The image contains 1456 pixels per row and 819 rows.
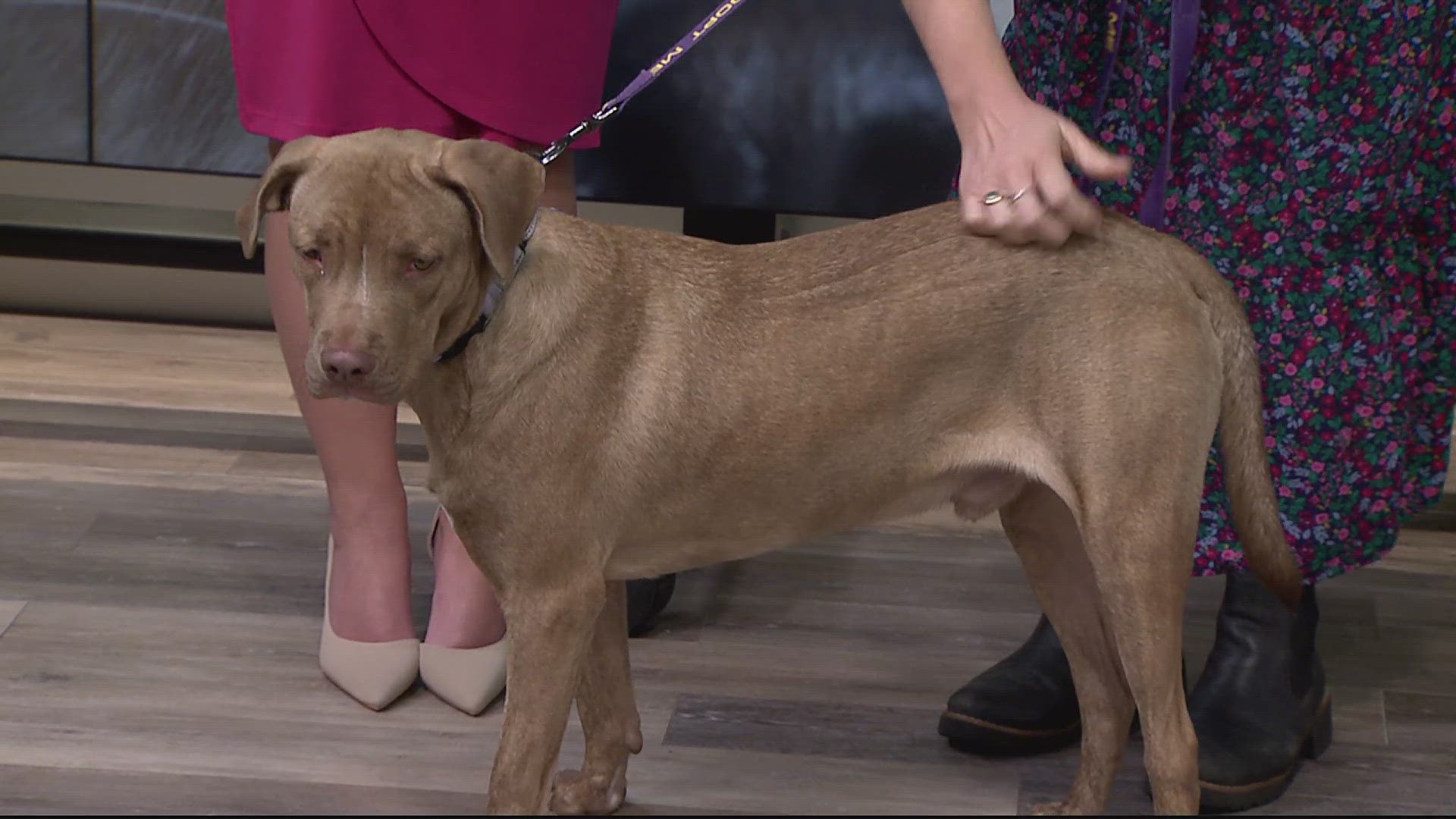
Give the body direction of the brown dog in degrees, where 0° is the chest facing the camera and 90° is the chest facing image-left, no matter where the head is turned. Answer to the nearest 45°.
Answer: approximately 90°
